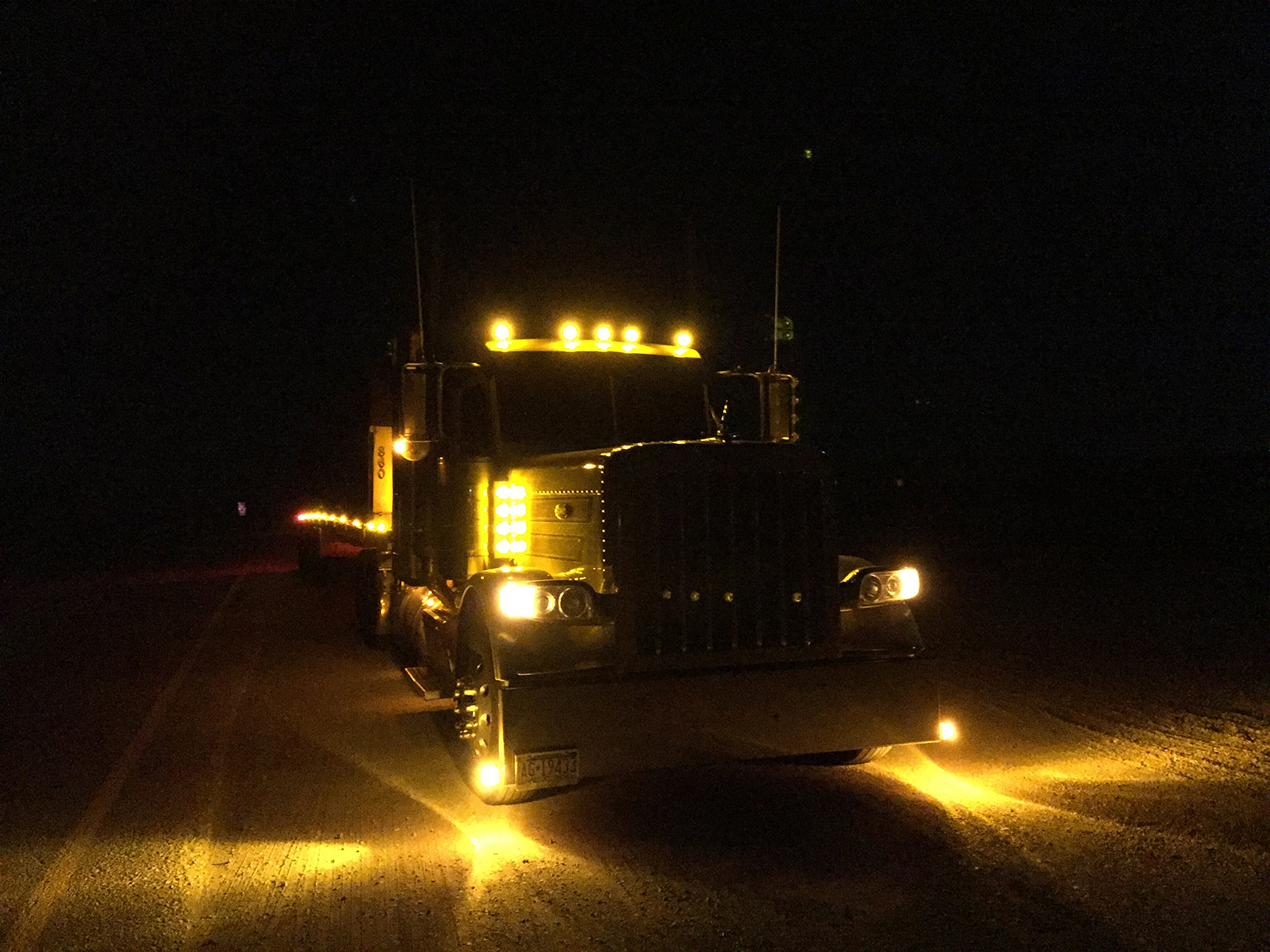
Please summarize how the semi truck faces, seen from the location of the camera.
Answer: facing the viewer and to the right of the viewer
